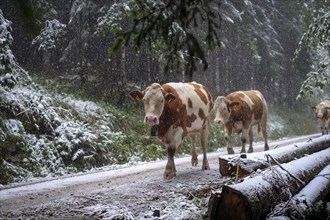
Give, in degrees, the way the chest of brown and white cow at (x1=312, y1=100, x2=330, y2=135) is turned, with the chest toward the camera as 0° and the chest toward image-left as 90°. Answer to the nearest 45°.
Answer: approximately 45°

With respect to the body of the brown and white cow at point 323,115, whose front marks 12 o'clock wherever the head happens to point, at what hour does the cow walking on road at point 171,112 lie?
The cow walking on road is roughly at 11 o'clock from the brown and white cow.

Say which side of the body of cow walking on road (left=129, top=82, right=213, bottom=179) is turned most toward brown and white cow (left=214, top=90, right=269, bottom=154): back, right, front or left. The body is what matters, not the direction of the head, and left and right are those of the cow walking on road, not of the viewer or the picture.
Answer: back

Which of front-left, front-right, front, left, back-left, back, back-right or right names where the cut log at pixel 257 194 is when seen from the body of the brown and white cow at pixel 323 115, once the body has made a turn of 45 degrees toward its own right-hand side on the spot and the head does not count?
left

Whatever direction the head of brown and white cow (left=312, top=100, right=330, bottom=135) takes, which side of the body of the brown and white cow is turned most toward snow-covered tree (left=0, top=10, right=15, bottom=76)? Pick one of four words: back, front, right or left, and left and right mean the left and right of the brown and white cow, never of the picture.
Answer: front

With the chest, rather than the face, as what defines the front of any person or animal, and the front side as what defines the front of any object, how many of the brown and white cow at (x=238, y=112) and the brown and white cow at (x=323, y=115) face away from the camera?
0

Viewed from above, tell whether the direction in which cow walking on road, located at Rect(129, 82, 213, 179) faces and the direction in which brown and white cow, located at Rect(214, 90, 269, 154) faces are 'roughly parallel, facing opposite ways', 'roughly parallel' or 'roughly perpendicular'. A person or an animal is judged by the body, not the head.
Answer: roughly parallel

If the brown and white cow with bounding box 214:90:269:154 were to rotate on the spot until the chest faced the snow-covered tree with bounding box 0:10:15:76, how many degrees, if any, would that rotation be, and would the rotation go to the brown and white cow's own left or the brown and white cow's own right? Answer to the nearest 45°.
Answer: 0° — it already faces it

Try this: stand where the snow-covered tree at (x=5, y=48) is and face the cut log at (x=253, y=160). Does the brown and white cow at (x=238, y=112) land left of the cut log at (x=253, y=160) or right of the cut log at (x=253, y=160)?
left

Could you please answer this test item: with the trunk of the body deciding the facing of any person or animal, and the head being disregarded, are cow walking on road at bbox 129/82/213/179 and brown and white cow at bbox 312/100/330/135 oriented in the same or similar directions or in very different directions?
same or similar directions

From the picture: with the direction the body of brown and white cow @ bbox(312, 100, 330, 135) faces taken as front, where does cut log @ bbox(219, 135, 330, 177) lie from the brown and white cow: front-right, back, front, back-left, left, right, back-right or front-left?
front-left

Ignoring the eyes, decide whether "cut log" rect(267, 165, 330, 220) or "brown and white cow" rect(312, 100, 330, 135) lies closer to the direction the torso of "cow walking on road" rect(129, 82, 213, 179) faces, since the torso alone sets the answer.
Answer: the cut log

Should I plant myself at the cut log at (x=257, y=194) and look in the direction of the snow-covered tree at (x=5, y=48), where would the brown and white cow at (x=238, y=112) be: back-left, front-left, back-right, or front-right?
front-right

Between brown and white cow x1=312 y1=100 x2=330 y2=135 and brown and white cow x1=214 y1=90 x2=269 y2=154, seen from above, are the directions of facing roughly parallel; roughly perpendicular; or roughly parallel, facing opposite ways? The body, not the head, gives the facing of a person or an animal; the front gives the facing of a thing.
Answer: roughly parallel

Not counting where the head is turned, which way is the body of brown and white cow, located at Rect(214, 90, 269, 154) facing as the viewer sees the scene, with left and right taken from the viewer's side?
facing the viewer and to the left of the viewer
